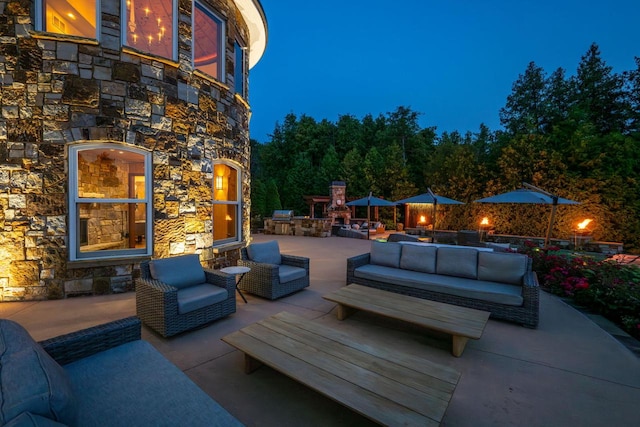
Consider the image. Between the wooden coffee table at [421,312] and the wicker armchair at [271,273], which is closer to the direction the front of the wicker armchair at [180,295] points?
the wooden coffee table

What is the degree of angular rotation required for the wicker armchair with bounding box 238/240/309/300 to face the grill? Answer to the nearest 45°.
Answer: approximately 135° to its left

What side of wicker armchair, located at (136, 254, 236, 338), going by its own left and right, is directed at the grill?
left

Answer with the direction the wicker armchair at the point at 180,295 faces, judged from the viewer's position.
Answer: facing the viewer and to the right of the viewer

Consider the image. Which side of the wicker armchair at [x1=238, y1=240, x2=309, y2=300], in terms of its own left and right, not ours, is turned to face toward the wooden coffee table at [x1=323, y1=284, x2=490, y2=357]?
front

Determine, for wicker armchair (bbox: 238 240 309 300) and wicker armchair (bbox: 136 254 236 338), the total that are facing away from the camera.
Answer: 0

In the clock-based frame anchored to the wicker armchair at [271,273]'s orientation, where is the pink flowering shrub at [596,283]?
The pink flowering shrub is roughly at 11 o'clock from the wicker armchair.

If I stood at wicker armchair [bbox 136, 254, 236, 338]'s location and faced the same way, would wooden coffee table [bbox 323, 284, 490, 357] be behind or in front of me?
in front

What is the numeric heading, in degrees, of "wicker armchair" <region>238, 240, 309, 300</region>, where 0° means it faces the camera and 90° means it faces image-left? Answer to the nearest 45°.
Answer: approximately 315°
